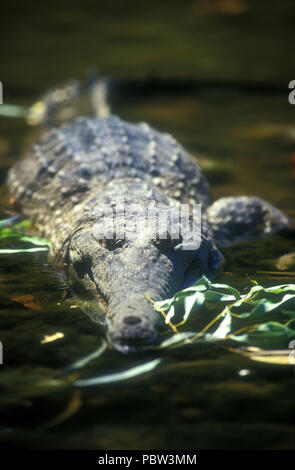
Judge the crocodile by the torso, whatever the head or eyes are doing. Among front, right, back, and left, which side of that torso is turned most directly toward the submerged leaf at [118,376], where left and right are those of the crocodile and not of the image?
front

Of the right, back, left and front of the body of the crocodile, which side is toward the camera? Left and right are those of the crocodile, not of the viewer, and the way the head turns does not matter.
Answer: front

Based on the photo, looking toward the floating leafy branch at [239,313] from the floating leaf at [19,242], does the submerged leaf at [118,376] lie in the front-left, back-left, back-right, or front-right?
front-right

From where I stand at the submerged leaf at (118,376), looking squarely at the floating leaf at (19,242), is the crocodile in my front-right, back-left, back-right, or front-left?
front-right
